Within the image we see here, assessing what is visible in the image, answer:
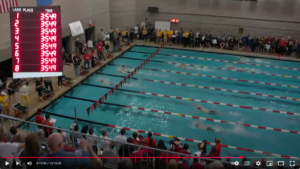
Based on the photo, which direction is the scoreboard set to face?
toward the camera

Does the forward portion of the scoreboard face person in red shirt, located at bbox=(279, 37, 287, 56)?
no

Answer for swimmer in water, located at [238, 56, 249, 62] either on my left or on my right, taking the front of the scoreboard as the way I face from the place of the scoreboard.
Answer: on my left

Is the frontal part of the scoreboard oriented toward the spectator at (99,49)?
no

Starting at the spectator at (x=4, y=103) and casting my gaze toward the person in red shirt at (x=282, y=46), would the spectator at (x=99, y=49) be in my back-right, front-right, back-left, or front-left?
front-left

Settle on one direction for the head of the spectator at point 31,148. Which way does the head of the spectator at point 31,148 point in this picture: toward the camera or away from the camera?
away from the camera

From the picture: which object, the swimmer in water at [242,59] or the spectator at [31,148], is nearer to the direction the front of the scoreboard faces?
the spectator
